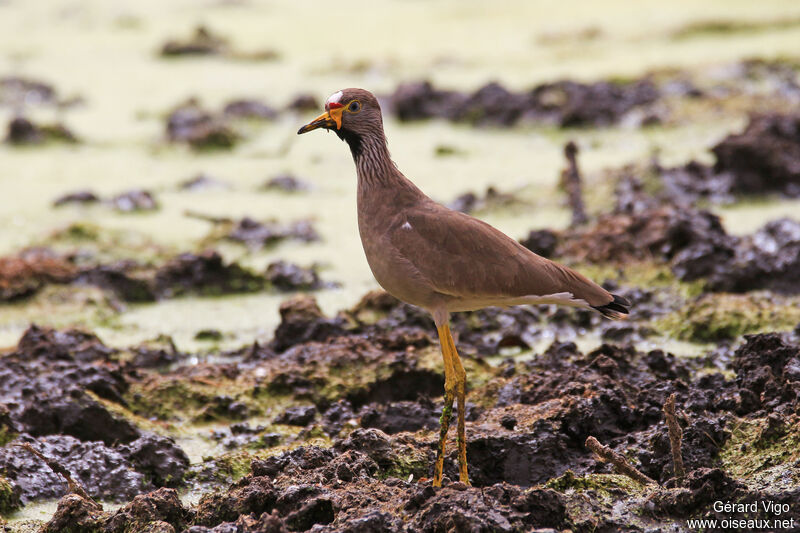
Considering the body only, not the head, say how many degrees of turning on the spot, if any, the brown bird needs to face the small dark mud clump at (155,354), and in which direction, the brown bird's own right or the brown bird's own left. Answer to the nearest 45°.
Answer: approximately 45° to the brown bird's own right

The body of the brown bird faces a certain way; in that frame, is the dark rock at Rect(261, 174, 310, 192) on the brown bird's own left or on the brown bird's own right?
on the brown bird's own right

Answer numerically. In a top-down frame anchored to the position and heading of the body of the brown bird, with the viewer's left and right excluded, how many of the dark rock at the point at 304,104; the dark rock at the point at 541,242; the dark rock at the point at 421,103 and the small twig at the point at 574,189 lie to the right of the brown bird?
4

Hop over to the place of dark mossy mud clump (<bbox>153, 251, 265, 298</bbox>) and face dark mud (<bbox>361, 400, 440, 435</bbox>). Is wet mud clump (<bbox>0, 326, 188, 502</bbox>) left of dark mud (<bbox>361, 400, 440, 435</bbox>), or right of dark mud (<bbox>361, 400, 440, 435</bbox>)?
right

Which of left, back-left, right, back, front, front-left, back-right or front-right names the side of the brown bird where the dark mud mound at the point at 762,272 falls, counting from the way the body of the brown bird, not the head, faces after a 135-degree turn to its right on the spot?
front

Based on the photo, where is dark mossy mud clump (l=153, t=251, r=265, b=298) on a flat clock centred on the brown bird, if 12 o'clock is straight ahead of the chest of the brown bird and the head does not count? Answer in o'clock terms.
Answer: The dark mossy mud clump is roughly at 2 o'clock from the brown bird.

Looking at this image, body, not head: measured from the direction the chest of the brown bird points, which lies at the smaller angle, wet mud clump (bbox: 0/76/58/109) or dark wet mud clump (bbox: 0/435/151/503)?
the dark wet mud clump

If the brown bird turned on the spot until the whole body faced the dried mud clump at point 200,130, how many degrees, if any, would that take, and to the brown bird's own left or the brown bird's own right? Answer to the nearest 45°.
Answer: approximately 90° to the brown bird's own right

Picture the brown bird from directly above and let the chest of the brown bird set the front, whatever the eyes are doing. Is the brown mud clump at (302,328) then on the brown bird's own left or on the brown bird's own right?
on the brown bird's own right

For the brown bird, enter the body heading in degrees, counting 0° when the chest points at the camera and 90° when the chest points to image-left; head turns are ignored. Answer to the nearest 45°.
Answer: approximately 90°
